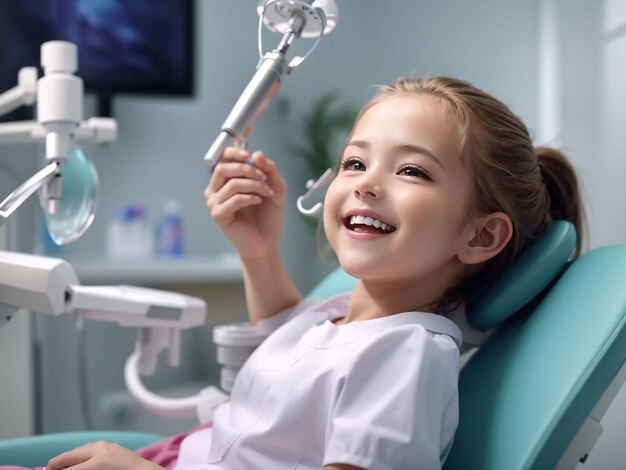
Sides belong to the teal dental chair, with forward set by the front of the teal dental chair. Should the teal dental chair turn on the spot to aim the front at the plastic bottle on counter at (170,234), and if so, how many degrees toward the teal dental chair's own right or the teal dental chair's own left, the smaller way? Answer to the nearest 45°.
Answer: approximately 45° to the teal dental chair's own right

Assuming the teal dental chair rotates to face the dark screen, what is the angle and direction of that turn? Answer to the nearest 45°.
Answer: approximately 45° to its right

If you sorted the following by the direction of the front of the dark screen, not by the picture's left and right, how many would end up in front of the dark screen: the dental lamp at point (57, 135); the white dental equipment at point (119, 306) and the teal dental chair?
3

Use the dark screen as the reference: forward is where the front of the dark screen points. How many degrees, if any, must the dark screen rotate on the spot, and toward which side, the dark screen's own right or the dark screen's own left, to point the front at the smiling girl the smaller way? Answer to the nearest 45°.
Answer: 0° — it already faces them

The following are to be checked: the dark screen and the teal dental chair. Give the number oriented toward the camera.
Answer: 1

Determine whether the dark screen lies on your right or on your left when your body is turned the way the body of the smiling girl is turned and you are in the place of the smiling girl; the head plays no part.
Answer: on your right

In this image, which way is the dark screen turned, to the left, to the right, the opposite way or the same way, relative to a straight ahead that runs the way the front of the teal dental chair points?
to the left

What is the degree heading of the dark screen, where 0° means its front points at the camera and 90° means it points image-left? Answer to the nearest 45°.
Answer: approximately 0°

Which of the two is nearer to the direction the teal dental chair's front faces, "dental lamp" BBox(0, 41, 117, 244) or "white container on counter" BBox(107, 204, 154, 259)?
the dental lamp

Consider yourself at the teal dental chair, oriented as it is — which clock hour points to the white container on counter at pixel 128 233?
The white container on counter is roughly at 2 o'clock from the teal dental chair.

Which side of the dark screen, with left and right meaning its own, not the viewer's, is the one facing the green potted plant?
left

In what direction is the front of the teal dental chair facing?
to the viewer's left

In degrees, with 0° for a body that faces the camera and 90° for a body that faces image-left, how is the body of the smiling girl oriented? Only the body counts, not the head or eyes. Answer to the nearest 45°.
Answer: approximately 45°
